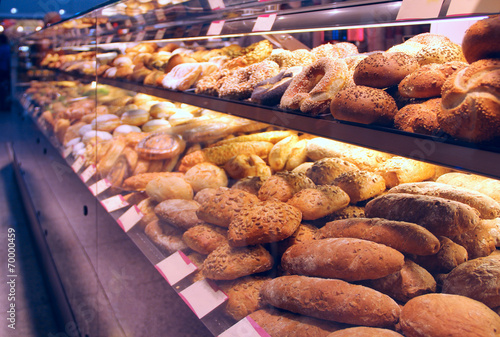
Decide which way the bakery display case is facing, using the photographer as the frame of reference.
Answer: facing the viewer and to the left of the viewer
